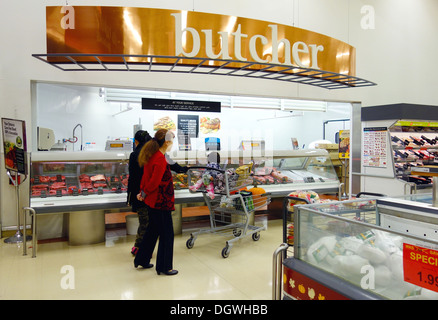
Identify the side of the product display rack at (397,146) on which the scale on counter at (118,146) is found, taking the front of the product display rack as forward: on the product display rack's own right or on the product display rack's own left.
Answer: on the product display rack's own right

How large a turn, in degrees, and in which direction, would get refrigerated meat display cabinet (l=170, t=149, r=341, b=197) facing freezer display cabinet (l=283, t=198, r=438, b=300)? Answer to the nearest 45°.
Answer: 0° — it already faces it

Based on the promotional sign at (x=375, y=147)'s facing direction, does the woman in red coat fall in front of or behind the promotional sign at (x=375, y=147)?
in front

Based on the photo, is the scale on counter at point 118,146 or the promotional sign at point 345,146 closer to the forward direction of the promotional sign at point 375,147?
the scale on counter

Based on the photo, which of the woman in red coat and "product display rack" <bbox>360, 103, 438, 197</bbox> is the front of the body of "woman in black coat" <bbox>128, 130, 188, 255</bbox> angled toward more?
the product display rack

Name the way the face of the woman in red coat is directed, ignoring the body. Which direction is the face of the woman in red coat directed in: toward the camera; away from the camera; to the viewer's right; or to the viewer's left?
to the viewer's right

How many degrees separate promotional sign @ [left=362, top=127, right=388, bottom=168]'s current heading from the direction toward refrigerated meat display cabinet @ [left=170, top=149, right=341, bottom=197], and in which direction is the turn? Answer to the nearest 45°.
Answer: approximately 45° to its right

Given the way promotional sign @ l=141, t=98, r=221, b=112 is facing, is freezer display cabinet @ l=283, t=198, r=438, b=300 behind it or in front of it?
in front

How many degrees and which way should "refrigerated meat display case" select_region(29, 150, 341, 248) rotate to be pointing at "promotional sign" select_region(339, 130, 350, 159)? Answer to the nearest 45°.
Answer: approximately 135° to its left

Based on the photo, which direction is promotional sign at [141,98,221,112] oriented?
toward the camera
